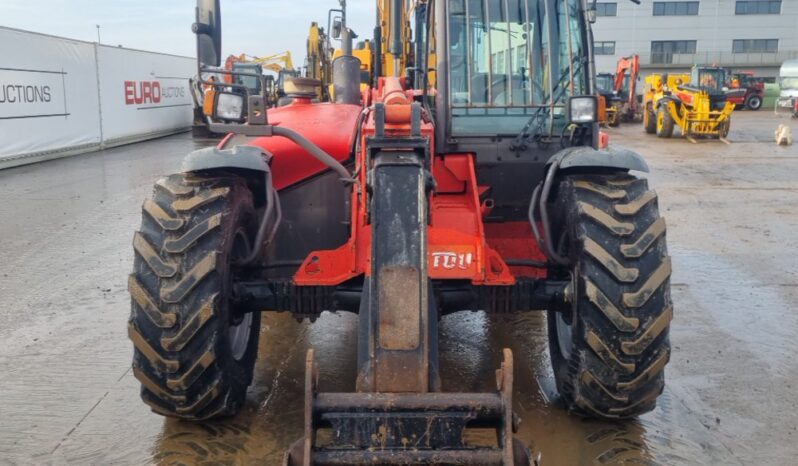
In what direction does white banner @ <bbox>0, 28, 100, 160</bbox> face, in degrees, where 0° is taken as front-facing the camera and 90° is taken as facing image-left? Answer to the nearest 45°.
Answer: approximately 315°

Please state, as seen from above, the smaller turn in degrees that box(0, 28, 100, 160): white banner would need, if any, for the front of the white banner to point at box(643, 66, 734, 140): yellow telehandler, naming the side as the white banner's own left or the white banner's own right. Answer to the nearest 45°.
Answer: approximately 45° to the white banner's own left

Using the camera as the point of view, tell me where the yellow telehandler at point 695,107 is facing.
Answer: facing the viewer and to the right of the viewer

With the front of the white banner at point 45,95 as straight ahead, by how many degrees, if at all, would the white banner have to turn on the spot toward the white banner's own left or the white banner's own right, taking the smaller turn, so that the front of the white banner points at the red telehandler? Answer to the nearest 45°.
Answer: approximately 45° to the white banner's own right

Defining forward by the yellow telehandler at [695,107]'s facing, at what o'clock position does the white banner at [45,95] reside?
The white banner is roughly at 3 o'clock from the yellow telehandler.

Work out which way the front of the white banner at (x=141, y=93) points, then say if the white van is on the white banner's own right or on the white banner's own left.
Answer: on the white banner's own left

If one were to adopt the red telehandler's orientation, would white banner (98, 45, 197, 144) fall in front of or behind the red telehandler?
behind

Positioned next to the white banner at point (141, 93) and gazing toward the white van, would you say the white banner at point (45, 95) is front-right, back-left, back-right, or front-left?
back-right

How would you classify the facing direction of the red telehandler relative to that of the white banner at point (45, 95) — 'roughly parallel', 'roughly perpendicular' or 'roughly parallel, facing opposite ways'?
roughly perpendicular

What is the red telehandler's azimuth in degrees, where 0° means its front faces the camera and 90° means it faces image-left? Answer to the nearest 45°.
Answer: approximately 0°
